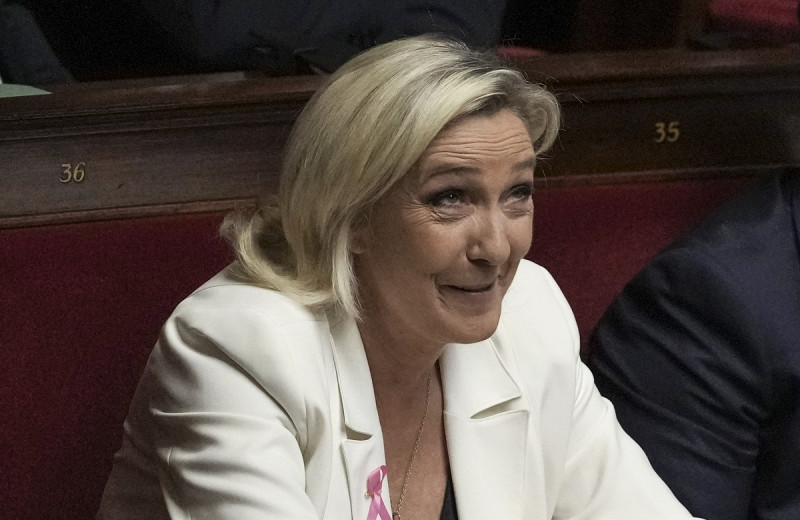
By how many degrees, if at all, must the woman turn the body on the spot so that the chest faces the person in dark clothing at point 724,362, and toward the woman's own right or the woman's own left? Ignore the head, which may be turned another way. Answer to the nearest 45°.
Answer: approximately 90° to the woman's own left

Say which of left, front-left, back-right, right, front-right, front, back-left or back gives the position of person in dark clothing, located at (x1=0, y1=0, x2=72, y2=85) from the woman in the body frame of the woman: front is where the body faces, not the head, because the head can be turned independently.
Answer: back

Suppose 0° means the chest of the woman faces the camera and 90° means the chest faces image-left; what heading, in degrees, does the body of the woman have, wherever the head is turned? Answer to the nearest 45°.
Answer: approximately 315°
